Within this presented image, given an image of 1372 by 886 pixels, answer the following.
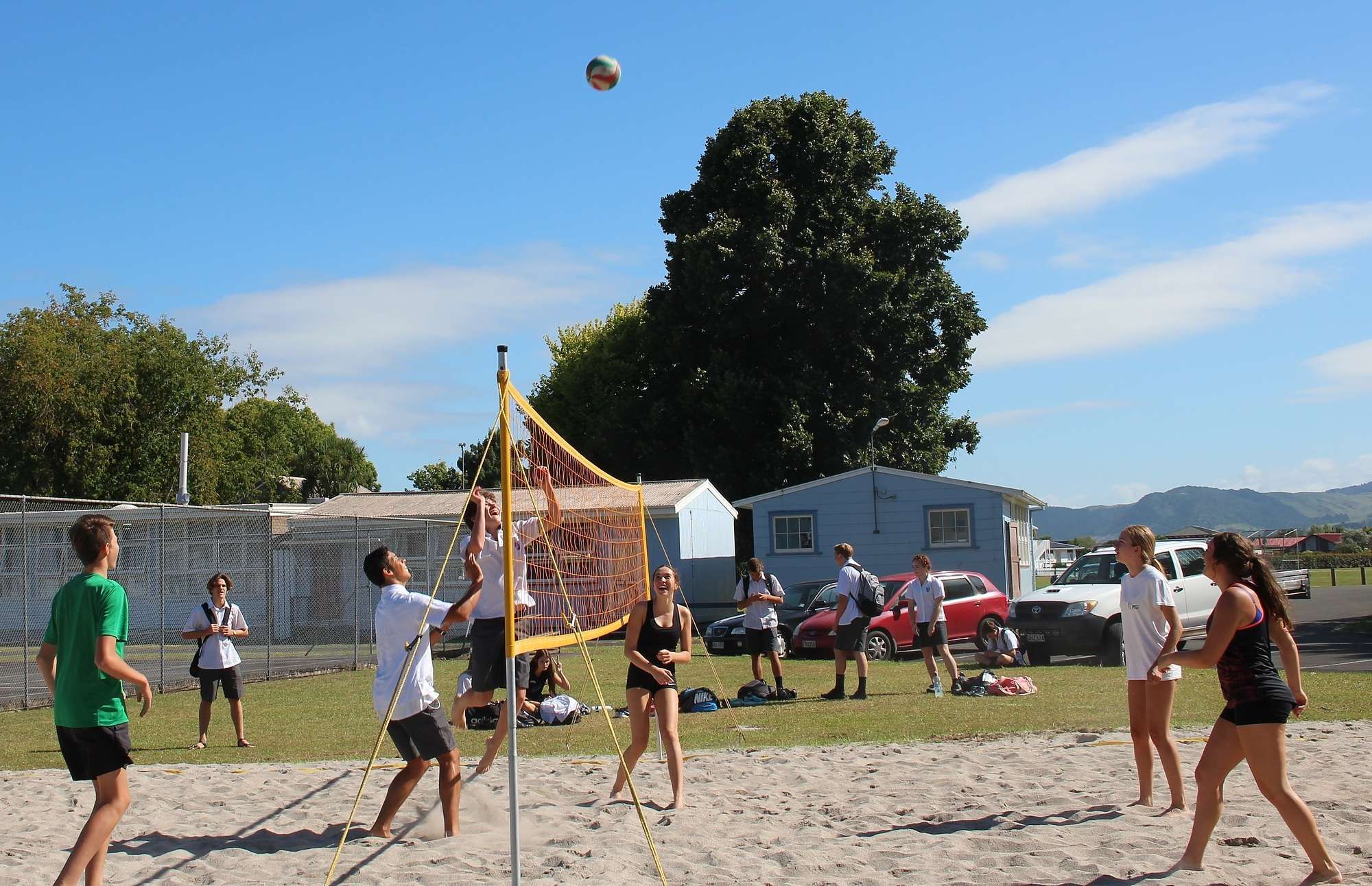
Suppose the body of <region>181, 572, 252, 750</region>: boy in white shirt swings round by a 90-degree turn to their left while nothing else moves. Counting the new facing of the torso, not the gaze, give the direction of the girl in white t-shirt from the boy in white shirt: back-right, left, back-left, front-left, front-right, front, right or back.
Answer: front-right

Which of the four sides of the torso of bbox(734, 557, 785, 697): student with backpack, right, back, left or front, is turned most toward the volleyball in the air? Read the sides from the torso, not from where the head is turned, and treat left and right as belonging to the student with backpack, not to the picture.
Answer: front

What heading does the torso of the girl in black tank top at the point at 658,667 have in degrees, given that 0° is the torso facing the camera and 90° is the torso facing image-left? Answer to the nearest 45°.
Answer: approximately 0°

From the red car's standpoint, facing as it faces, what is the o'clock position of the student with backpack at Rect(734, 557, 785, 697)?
The student with backpack is roughly at 11 o'clock from the red car.

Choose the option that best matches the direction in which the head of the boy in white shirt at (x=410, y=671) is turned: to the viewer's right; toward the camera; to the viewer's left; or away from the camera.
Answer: to the viewer's right

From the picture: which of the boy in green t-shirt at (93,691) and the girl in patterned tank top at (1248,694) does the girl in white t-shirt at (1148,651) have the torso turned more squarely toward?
the boy in green t-shirt

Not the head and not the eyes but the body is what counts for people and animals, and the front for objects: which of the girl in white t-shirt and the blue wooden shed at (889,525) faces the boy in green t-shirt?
the girl in white t-shirt

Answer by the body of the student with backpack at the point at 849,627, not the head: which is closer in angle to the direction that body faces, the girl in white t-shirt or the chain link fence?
the chain link fence

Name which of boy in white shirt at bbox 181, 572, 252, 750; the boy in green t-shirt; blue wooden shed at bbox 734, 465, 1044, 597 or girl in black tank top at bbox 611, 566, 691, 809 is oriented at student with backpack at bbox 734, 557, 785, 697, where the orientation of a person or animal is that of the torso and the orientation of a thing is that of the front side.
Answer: the boy in green t-shirt

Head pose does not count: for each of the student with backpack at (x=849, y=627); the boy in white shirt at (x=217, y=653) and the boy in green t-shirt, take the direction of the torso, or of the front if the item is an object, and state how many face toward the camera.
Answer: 1

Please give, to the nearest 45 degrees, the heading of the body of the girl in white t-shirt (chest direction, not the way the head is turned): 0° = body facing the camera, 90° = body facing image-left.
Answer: approximately 45°

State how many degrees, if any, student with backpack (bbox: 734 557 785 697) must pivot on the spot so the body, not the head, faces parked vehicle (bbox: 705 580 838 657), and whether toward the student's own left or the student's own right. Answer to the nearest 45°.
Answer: approximately 180°
